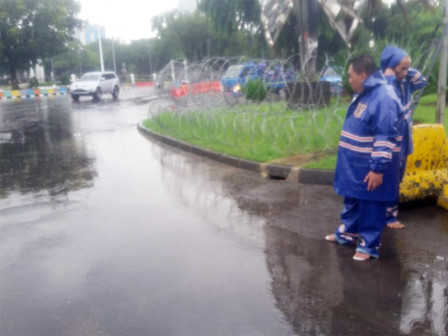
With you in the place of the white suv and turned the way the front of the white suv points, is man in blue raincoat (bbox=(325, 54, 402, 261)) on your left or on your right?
on your left

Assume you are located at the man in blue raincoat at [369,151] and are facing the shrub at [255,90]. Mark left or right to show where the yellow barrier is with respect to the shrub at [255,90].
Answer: right

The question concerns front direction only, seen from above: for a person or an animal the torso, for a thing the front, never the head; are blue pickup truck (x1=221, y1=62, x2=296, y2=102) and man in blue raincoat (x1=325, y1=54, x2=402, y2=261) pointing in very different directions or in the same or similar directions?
same or similar directions

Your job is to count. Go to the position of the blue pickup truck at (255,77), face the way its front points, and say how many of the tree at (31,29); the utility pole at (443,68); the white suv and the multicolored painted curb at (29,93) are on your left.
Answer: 1

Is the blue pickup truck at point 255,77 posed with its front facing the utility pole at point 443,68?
no

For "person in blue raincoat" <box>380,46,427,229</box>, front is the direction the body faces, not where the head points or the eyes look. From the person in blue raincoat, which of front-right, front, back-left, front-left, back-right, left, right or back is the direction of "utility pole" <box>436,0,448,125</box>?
back-left

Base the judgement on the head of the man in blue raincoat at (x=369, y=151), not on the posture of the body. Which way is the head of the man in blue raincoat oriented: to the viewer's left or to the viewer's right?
to the viewer's left

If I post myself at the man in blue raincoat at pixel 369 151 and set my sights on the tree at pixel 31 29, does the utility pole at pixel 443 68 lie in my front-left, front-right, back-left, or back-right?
front-right

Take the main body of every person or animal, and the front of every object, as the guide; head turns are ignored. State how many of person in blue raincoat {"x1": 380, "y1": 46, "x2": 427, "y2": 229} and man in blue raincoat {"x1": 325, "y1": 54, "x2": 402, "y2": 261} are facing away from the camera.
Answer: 0

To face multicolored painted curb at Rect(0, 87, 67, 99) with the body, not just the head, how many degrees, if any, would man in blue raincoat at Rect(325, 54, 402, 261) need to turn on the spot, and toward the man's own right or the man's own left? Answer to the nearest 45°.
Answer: approximately 90° to the man's own right

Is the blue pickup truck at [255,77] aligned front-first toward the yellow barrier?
no

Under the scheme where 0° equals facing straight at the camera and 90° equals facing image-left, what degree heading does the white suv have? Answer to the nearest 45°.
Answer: approximately 45°

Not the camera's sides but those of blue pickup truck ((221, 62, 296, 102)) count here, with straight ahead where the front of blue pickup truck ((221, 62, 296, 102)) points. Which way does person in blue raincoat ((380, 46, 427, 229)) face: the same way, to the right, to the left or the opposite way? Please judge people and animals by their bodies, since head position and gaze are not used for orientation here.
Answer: to the left

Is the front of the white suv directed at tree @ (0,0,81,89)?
no

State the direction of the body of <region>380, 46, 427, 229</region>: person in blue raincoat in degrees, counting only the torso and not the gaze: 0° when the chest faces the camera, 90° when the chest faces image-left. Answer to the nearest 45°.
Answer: approximately 315°

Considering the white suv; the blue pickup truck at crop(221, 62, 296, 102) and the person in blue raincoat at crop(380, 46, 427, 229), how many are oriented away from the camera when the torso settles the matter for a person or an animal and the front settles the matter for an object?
0

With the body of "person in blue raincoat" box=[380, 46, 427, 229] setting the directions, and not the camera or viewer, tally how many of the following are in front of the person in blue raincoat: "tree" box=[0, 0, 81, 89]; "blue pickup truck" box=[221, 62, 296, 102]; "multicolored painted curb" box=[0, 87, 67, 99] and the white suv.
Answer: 0

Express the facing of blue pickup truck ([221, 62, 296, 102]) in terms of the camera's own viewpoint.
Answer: facing the viewer and to the left of the viewer

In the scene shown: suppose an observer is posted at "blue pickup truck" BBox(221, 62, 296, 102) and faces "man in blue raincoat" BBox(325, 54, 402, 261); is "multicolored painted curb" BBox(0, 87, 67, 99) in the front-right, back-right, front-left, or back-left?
back-right
